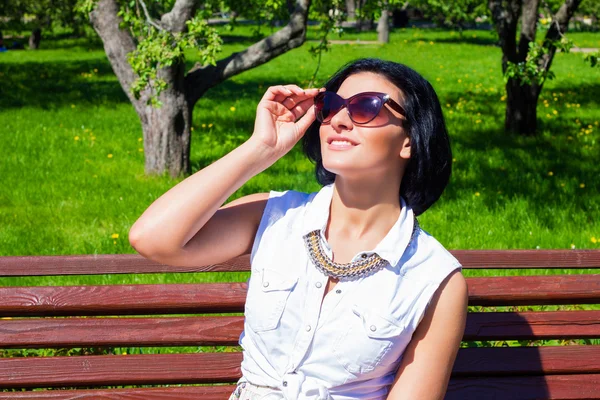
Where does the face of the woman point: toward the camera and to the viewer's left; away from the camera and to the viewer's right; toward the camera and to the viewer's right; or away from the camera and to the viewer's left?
toward the camera and to the viewer's left

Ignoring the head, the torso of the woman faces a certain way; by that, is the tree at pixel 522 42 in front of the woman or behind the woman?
behind

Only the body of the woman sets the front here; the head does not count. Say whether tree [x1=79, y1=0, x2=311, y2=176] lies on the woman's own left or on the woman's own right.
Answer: on the woman's own right

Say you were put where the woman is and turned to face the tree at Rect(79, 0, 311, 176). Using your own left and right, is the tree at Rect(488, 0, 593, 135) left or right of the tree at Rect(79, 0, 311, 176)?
right

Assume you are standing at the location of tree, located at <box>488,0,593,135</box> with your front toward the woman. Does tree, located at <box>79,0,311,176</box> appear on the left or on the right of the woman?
right
